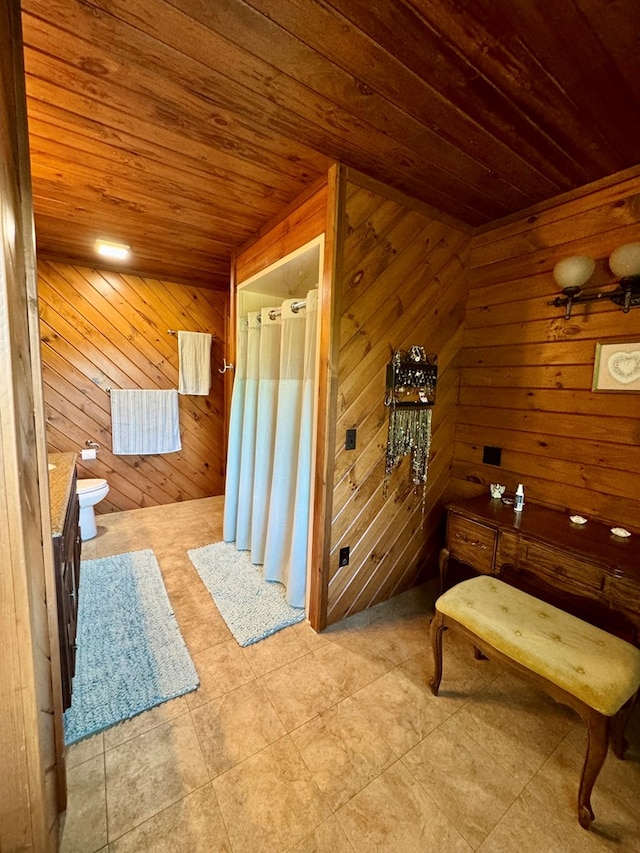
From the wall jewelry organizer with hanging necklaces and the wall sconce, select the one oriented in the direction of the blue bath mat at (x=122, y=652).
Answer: the wall sconce
